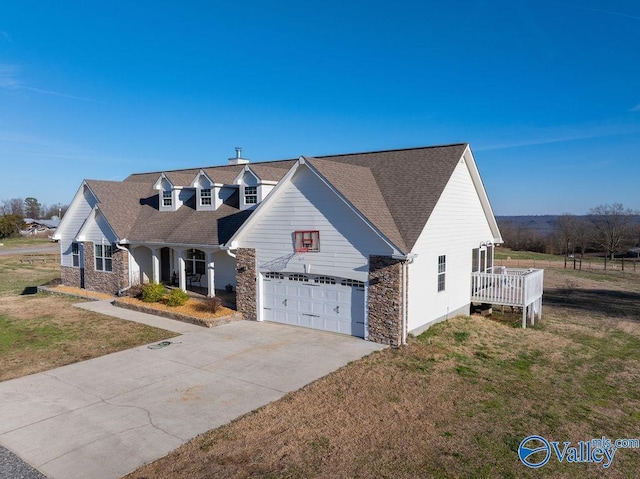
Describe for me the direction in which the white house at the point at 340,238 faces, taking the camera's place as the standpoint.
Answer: facing the viewer and to the left of the viewer

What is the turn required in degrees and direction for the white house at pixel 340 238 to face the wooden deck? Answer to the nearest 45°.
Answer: approximately 135° to its left

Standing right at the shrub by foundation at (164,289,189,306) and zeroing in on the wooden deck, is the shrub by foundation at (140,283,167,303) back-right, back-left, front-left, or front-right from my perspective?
back-left

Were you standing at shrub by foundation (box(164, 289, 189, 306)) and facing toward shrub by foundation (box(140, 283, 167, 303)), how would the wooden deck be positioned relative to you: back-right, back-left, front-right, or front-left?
back-right
